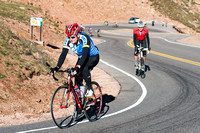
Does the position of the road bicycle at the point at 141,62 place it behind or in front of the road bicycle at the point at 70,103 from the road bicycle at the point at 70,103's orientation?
behind

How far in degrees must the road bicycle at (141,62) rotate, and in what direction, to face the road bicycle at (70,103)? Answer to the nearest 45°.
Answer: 0° — it already faces it

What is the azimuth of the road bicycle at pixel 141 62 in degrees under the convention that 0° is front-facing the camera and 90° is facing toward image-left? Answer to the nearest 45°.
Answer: approximately 0°
